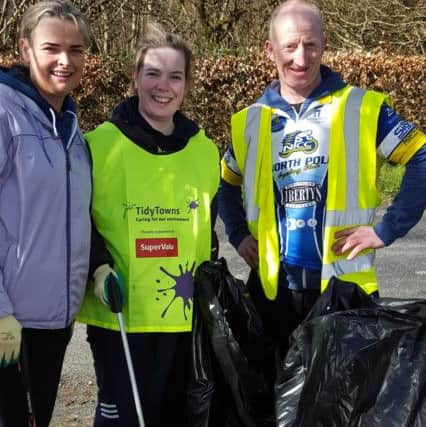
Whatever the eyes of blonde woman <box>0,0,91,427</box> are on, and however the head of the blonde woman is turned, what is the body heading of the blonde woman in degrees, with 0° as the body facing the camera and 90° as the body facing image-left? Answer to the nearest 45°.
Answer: approximately 315°

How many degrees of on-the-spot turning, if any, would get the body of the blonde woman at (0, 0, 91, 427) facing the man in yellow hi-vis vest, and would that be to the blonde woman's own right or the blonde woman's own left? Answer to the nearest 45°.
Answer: approximately 45° to the blonde woman's own left

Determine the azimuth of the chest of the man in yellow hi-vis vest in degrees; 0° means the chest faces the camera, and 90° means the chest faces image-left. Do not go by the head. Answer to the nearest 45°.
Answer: approximately 0°

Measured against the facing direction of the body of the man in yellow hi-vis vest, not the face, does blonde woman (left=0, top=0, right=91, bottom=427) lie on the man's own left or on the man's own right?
on the man's own right

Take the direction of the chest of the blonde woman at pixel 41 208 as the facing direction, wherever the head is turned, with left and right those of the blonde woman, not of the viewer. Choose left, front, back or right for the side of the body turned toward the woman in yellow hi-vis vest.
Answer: left
